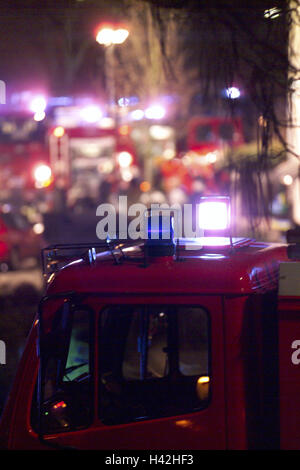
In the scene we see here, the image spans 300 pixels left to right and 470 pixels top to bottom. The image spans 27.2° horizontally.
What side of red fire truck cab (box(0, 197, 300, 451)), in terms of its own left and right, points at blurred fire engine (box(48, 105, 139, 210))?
right

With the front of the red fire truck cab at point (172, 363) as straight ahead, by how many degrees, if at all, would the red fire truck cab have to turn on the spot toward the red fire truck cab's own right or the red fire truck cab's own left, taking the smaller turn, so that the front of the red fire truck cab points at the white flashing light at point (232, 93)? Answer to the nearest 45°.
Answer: approximately 90° to the red fire truck cab's own right

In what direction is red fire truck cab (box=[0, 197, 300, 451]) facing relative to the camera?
to the viewer's left

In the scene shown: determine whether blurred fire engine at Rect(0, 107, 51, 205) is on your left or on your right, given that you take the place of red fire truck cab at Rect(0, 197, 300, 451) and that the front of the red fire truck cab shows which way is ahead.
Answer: on your right

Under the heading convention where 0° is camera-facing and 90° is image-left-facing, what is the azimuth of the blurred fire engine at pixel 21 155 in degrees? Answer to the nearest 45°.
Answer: approximately 0°

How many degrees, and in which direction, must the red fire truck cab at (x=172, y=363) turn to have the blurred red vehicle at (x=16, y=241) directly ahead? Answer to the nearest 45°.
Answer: approximately 90° to its right

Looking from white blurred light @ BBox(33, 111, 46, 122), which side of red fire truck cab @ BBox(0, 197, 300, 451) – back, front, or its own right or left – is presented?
right

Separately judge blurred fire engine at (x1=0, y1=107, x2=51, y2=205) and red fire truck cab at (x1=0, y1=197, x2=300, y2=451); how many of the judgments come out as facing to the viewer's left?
1

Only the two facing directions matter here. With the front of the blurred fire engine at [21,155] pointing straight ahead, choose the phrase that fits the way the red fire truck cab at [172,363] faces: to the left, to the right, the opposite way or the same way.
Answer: to the right

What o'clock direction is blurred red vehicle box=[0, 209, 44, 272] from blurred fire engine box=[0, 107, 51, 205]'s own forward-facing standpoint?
The blurred red vehicle is roughly at 12 o'clock from the blurred fire engine.
